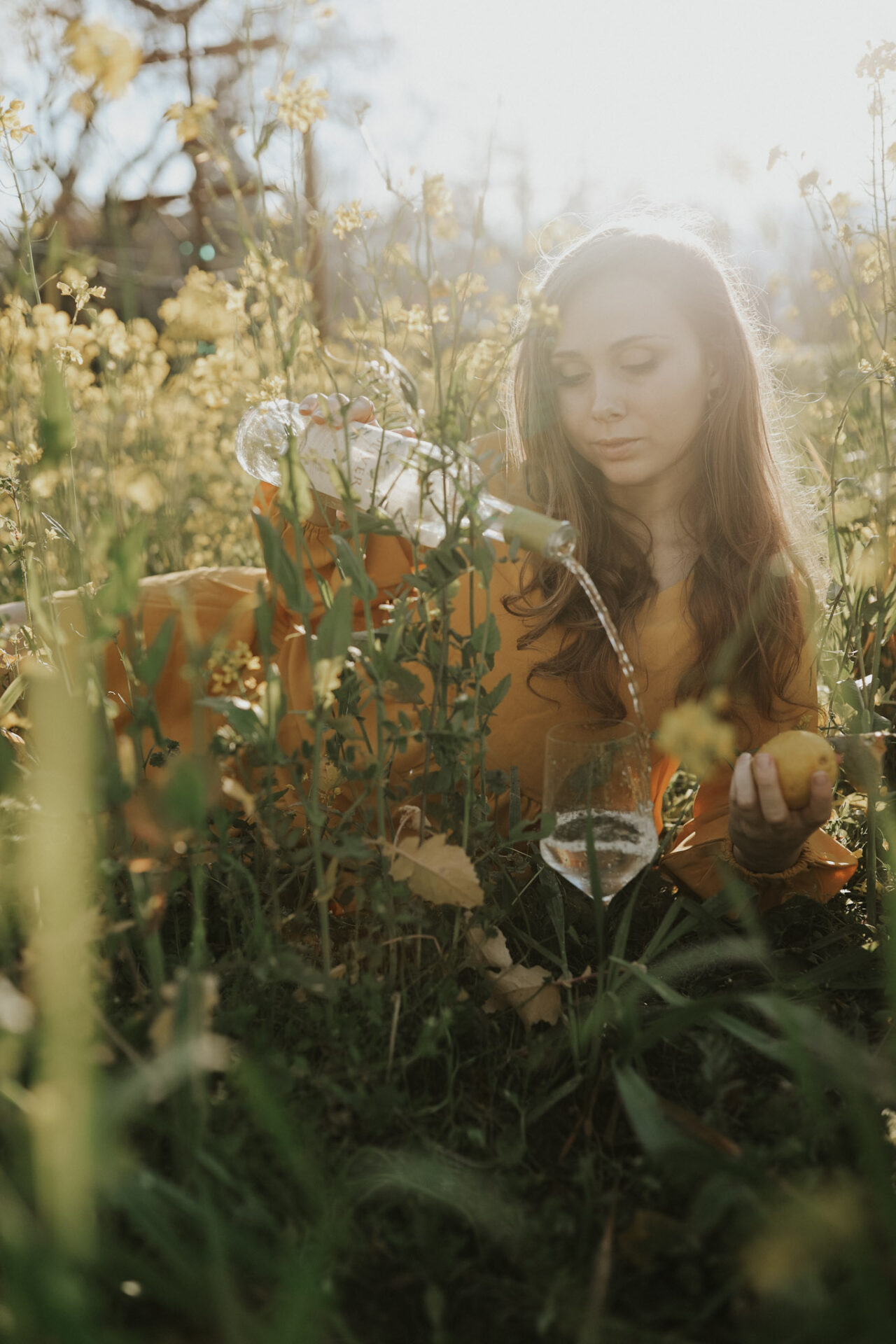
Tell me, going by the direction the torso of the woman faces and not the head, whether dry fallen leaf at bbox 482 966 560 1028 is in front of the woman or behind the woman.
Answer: in front

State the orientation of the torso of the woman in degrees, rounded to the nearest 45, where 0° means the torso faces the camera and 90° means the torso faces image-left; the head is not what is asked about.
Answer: approximately 0°

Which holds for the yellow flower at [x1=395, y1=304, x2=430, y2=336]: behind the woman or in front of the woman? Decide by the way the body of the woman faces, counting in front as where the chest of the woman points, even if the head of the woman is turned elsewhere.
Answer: in front

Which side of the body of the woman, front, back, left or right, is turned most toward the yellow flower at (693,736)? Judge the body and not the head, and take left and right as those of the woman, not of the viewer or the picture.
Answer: front
